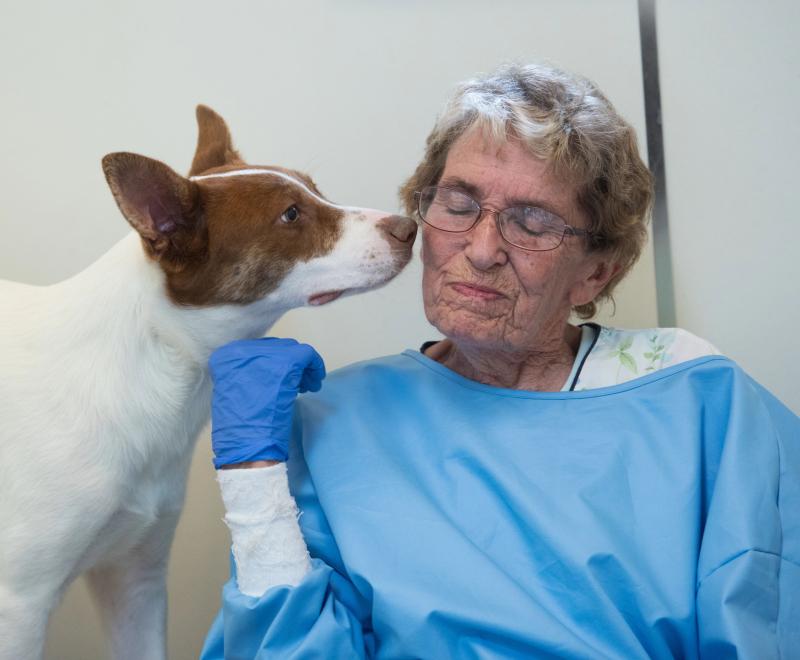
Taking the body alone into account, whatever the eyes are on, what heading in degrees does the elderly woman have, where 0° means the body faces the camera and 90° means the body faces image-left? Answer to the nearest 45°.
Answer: approximately 0°
